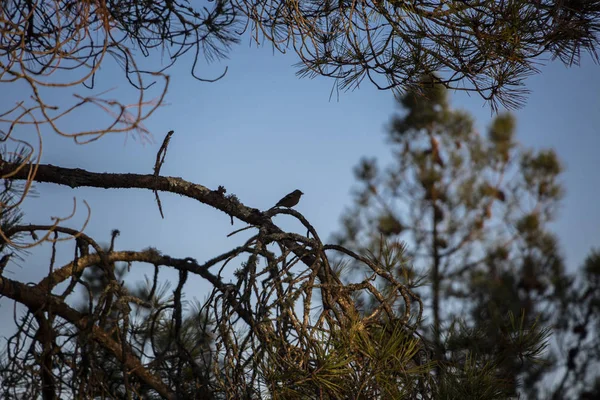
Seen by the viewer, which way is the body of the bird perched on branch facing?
to the viewer's right
